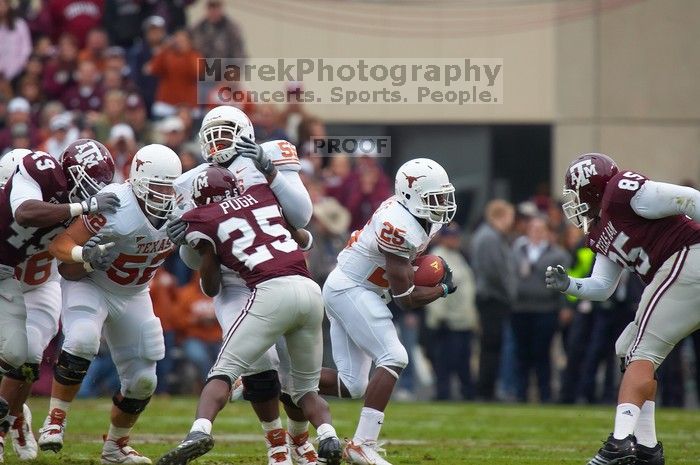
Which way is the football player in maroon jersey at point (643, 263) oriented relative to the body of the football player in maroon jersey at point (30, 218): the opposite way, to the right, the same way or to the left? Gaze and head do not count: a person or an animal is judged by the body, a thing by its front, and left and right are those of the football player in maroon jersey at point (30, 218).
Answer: the opposite way

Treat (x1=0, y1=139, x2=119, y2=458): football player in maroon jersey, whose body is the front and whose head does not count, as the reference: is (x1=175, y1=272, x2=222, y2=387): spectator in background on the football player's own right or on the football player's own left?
on the football player's own left

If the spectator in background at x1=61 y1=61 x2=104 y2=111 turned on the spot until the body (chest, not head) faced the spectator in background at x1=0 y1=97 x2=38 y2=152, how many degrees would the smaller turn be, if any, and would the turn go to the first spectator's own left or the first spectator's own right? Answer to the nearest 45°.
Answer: approximately 45° to the first spectator's own right

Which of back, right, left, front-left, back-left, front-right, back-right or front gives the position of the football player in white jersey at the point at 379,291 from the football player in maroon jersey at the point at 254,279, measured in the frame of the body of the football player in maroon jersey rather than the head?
right

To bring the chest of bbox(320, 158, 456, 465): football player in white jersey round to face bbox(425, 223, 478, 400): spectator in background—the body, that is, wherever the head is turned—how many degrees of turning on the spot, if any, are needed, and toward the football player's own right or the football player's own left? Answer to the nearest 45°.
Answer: approximately 90° to the football player's own left

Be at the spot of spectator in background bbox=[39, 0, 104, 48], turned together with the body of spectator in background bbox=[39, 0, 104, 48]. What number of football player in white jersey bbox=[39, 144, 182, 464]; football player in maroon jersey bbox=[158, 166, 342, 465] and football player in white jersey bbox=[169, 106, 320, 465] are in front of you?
3

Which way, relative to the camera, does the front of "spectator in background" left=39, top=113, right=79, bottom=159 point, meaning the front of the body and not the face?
toward the camera

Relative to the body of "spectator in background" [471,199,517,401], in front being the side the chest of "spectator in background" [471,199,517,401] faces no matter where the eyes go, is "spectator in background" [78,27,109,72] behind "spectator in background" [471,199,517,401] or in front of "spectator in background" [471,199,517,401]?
behind

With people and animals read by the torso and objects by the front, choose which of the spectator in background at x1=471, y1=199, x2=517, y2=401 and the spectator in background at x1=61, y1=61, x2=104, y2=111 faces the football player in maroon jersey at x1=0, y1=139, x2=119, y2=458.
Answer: the spectator in background at x1=61, y1=61, x2=104, y2=111

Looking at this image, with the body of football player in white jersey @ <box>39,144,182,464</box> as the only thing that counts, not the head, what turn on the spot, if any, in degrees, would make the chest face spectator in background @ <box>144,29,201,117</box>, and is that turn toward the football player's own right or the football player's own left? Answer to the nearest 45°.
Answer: approximately 135° to the football player's own left

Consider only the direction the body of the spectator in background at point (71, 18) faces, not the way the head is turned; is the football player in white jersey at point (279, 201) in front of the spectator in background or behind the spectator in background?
in front

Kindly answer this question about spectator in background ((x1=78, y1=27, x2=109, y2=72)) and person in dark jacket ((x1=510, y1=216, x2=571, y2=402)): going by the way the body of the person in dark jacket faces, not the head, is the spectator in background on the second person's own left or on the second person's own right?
on the second person's own right

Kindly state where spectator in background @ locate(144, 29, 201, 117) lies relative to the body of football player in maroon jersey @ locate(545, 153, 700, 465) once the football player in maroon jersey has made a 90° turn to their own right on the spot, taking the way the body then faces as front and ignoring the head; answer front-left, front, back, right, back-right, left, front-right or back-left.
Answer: front-left
